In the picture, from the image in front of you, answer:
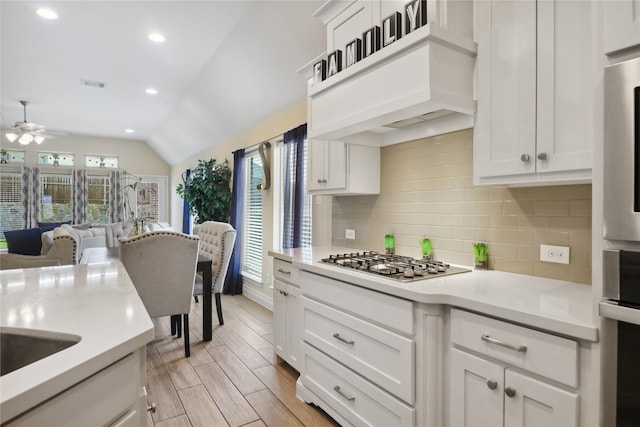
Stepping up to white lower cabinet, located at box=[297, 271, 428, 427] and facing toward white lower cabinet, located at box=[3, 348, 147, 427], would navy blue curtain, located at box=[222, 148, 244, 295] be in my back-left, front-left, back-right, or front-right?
back-right

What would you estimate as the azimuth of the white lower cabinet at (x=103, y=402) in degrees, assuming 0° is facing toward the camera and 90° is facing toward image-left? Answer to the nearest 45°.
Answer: approximately 315°

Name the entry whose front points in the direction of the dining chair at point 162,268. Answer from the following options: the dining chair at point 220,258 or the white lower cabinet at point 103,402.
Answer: the dining chair at point 220,258

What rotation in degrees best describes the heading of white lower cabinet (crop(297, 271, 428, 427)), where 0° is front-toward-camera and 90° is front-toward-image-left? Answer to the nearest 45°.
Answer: approximately 45°

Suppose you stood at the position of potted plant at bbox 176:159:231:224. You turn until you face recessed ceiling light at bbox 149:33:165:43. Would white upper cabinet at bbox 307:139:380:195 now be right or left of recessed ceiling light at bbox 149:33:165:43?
left

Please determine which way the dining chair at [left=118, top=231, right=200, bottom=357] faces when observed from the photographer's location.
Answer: facing away from the viewer

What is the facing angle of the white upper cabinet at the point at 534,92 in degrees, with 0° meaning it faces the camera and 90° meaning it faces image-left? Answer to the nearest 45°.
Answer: approximately 0°

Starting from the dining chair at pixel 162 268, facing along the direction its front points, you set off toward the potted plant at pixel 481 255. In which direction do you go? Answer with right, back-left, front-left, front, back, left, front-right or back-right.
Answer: back-right

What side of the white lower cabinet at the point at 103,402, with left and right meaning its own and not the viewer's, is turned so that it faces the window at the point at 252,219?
left

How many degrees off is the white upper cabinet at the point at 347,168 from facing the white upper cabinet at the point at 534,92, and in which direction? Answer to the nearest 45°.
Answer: approximately 90° to its left
